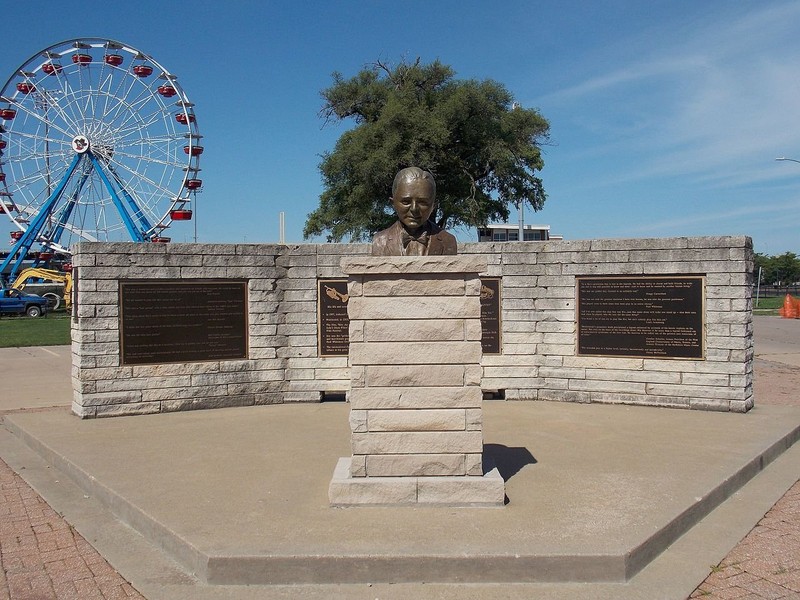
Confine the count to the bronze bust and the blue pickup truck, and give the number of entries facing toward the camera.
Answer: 1

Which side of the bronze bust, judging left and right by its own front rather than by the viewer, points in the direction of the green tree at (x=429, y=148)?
back

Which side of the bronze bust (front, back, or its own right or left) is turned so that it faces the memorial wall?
back

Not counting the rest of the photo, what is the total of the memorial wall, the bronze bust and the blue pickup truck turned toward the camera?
2

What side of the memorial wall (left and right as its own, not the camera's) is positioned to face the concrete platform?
front

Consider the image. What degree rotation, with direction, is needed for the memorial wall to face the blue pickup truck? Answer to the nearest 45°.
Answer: approximately 135° to its right

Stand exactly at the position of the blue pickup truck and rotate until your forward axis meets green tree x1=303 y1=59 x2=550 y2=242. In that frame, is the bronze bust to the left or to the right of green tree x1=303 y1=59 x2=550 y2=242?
right
